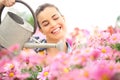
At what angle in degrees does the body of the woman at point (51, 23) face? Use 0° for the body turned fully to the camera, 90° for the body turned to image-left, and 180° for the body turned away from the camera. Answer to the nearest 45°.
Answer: approximately 0°
